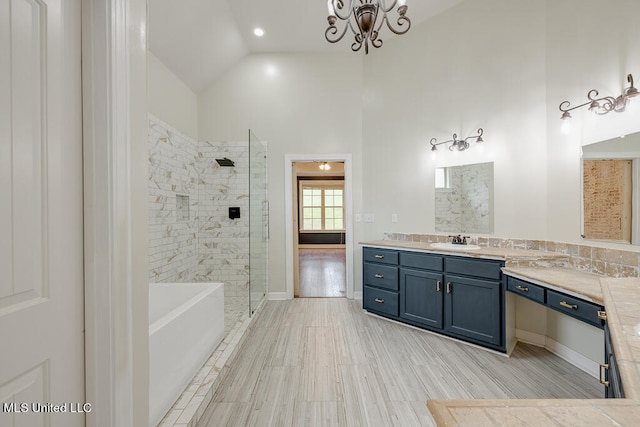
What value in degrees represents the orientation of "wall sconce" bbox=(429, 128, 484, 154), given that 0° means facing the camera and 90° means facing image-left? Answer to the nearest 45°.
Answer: approximately 45°

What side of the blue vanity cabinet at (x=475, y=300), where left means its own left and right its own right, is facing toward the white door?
front

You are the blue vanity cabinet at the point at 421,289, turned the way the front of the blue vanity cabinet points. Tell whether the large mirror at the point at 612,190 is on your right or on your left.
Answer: on your left

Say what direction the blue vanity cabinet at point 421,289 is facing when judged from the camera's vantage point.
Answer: facing the viewer and to the left of the viewer

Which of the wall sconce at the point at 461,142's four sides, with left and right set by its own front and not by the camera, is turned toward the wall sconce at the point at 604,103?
left

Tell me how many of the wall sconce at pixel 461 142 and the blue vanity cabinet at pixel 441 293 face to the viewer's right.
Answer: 0

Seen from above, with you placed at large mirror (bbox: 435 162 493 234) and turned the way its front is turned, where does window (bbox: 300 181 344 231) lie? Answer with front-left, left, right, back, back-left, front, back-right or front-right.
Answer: right

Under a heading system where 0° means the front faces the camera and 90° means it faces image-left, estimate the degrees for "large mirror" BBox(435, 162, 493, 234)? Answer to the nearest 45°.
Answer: approximately 45°

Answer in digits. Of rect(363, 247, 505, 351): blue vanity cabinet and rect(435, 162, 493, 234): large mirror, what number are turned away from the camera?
0
